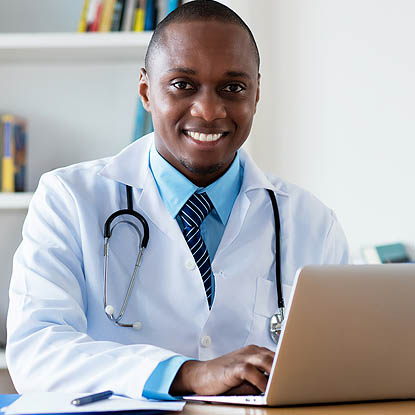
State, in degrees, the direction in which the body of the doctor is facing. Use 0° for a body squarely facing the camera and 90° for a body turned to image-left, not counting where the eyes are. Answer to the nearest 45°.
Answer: approximately 0°

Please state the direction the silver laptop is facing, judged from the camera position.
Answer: facing away from the viewer and to the left of the viewer

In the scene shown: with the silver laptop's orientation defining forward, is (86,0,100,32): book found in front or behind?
in front

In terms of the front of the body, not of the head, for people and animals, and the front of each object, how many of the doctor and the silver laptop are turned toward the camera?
1

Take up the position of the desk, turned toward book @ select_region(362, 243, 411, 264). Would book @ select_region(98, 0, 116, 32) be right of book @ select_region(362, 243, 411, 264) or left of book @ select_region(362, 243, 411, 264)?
left

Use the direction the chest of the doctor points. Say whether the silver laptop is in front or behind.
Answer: in front

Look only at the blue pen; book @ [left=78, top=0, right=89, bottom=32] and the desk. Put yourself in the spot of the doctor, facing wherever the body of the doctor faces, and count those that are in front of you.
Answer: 2

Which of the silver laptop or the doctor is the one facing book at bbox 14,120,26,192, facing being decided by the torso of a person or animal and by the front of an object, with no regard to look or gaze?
the silver laptop

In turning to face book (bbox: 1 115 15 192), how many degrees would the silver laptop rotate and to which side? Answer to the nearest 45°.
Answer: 0° — it already faces it

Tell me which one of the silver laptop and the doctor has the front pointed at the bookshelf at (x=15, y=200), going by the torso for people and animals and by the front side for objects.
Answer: the silver laptop

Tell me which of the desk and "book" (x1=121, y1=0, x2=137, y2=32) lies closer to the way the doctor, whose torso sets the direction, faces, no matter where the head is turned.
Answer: the desk
